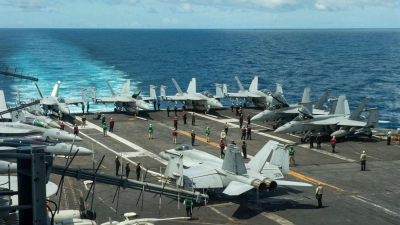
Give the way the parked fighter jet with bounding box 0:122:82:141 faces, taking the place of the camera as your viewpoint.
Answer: facing to the right of the viewer

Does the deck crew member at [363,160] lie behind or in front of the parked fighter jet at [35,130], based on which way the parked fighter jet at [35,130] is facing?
in front

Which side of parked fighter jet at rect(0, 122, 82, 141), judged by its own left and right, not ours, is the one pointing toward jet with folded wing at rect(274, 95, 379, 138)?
front

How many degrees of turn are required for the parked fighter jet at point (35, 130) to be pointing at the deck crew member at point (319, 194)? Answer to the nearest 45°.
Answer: approximately 45° to its right

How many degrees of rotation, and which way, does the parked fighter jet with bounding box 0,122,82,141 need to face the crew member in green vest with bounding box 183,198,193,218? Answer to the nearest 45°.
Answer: approximately 45° to its right
